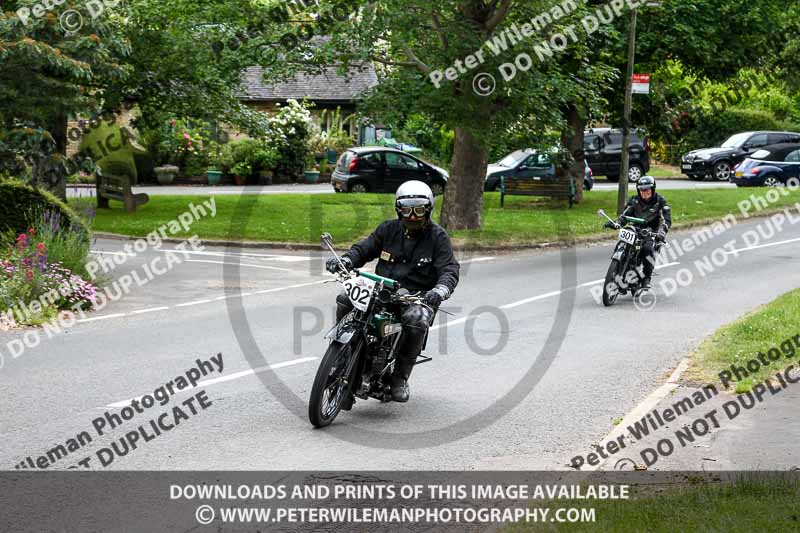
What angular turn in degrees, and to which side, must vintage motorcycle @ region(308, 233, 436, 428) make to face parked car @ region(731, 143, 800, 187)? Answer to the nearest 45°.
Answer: approximately 180°

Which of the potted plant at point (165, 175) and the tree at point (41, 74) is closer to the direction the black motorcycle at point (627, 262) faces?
the tree

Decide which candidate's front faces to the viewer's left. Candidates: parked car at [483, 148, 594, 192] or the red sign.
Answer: the parked car

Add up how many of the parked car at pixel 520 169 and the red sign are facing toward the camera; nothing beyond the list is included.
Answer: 1

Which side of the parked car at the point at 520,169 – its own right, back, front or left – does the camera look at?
left

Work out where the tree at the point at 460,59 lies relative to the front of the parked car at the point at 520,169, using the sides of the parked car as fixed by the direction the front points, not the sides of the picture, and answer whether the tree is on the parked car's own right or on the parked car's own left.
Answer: on the parked car's own left

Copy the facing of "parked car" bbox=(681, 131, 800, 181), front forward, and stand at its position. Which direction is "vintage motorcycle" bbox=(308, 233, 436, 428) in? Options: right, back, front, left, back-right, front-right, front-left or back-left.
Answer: front-left

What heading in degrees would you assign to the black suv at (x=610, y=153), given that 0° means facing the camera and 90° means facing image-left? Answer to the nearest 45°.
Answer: approximately 45°

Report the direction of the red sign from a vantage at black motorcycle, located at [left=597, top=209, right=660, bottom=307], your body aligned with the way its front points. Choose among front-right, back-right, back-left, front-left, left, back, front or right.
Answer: back-right

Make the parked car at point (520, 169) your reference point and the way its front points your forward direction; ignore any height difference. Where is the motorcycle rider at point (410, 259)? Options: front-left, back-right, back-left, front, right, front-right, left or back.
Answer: left

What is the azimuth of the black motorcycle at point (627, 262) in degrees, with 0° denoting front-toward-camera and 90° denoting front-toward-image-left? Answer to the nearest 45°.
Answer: approximately 45°

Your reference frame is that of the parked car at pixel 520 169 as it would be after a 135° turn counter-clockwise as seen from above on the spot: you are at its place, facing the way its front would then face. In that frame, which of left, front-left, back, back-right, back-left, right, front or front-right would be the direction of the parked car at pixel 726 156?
left

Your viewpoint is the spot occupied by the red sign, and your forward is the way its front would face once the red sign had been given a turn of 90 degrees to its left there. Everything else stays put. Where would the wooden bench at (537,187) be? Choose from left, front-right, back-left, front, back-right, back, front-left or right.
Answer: back-left

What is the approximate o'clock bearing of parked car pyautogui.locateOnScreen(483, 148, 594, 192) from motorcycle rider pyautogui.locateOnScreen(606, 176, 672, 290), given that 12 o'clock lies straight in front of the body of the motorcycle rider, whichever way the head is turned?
The parked car is roughly at 4 o'clock from the motorcycle rider.

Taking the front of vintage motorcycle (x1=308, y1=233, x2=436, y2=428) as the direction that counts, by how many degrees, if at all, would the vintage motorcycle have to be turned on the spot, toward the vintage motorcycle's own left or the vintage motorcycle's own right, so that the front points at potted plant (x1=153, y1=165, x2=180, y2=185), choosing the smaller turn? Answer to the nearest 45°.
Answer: approximately 135° to the vintage motorcycle's own right

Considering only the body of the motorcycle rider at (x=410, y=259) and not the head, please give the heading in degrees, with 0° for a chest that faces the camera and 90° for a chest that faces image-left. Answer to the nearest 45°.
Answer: approximately 45°

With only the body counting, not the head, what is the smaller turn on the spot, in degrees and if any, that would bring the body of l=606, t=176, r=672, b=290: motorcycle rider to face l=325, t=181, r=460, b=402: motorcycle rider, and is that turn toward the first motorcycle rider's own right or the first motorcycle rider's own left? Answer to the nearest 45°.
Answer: approximately 45° to the first motorcycle rider's own left
